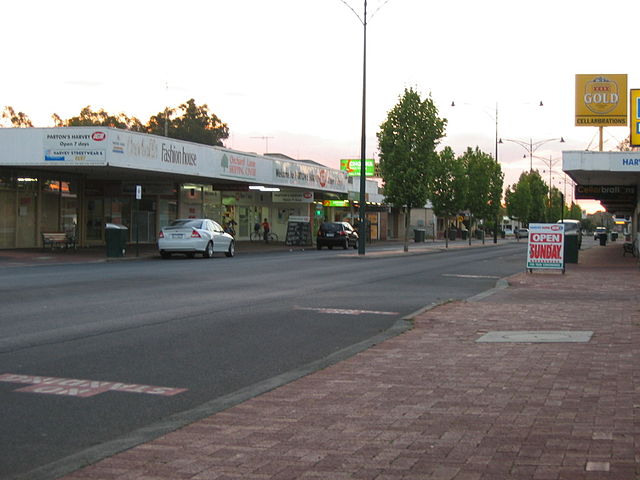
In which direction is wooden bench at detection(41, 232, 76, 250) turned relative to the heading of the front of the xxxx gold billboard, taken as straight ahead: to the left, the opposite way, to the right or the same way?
to the left

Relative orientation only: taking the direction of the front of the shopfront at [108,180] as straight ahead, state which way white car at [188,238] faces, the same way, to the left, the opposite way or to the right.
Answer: to the left

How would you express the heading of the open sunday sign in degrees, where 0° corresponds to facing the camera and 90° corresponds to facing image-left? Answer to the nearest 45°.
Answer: approximately 0°

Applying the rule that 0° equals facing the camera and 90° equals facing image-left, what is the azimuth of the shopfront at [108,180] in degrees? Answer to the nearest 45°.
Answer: approximately 315°
